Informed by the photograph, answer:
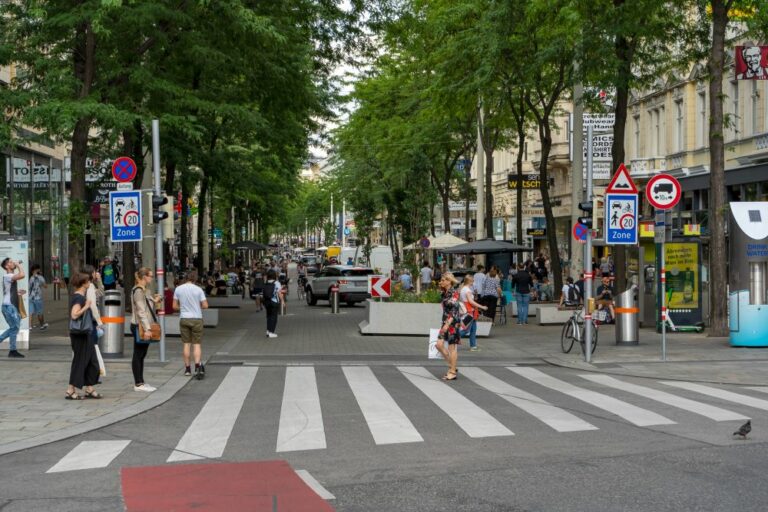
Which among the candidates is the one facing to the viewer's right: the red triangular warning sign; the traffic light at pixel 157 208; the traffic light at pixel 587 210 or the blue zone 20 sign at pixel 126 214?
the traffic light at pixel 157 208

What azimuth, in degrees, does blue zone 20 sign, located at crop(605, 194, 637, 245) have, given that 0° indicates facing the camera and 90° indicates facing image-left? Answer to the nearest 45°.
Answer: approximately 0°

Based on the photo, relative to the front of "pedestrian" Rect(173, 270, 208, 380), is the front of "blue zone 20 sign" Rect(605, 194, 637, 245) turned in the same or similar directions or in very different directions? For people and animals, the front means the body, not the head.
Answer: very different directions

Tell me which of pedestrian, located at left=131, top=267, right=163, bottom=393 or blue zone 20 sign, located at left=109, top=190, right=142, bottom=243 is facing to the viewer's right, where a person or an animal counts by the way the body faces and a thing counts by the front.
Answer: the pedestrian

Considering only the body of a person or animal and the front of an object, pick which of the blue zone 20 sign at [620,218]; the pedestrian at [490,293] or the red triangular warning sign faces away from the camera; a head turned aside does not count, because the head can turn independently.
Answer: the pedestrian

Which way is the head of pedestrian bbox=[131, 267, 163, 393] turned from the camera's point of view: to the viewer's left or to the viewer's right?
to the viewer's right

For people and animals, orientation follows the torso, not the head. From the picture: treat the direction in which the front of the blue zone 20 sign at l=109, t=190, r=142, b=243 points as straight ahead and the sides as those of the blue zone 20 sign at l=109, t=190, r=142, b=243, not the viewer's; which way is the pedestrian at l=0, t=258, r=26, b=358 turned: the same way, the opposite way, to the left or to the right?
to the left

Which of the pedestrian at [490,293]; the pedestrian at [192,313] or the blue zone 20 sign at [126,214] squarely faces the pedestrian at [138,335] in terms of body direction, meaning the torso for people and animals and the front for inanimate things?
the blue zone 20 sign

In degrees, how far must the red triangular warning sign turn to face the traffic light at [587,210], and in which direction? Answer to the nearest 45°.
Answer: approximately 135° to its right

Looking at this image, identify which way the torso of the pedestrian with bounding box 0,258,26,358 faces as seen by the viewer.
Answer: to the viewer's right
